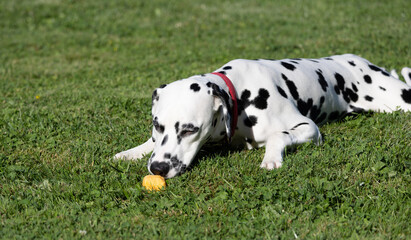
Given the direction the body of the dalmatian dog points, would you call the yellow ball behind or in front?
in front

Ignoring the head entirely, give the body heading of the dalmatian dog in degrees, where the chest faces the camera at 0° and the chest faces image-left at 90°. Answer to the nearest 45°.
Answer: approximately 45°
